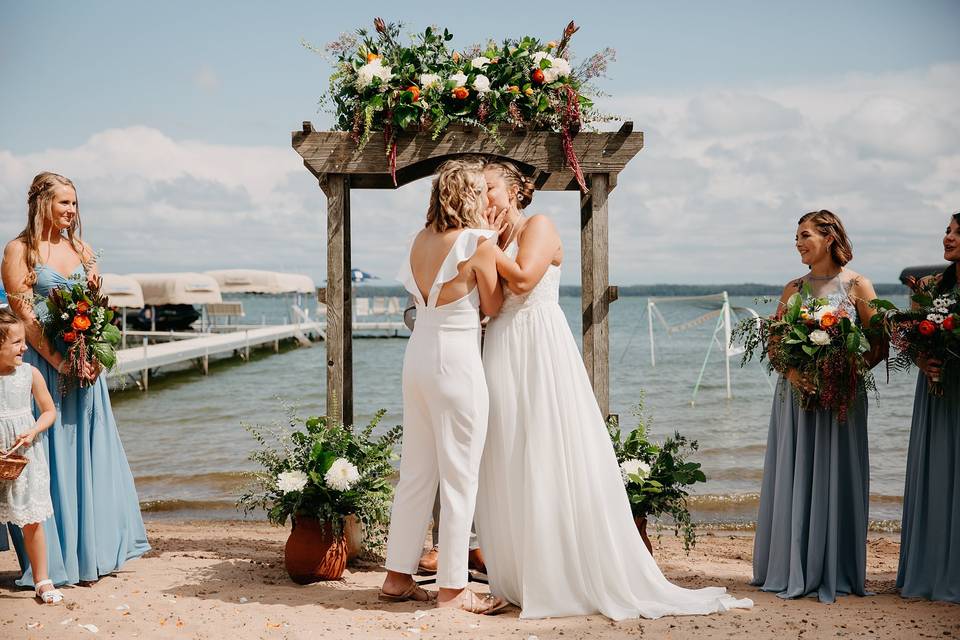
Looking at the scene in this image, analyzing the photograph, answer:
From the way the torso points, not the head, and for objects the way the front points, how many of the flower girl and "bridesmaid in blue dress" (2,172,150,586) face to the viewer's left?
0

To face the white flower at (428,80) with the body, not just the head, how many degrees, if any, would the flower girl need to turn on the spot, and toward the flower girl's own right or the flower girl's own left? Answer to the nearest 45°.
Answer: approximately 45° to the flower girl's own left

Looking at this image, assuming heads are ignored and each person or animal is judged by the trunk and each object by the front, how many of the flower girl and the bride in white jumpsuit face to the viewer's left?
0

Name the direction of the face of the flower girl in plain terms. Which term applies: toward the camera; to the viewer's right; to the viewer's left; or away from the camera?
to the viewer's right

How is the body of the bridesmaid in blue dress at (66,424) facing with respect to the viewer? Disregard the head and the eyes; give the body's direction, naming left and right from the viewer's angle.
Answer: facing the viewer and to the right of the viewer

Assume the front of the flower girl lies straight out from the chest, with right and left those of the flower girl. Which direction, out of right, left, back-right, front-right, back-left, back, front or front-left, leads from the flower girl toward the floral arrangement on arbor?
front-left

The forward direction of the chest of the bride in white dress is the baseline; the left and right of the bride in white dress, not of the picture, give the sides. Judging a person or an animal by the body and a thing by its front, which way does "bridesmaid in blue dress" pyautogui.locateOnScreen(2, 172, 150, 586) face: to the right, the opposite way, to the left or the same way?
the opposite way

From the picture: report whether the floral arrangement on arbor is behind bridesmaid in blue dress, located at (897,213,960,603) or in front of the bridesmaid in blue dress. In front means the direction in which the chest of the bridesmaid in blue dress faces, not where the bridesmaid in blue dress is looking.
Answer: in front

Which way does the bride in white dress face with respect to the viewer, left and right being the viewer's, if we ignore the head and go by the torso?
facing to the left of the viewer

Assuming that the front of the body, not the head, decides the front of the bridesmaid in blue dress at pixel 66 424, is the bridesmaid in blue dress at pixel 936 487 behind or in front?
in front

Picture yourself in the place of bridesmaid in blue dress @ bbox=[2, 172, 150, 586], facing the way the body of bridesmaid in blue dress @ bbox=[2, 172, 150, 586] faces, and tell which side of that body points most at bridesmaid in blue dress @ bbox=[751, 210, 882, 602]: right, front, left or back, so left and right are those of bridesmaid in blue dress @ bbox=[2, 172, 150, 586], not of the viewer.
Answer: front

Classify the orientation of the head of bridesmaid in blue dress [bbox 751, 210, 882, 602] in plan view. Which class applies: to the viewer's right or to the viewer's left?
to the viewer's left
